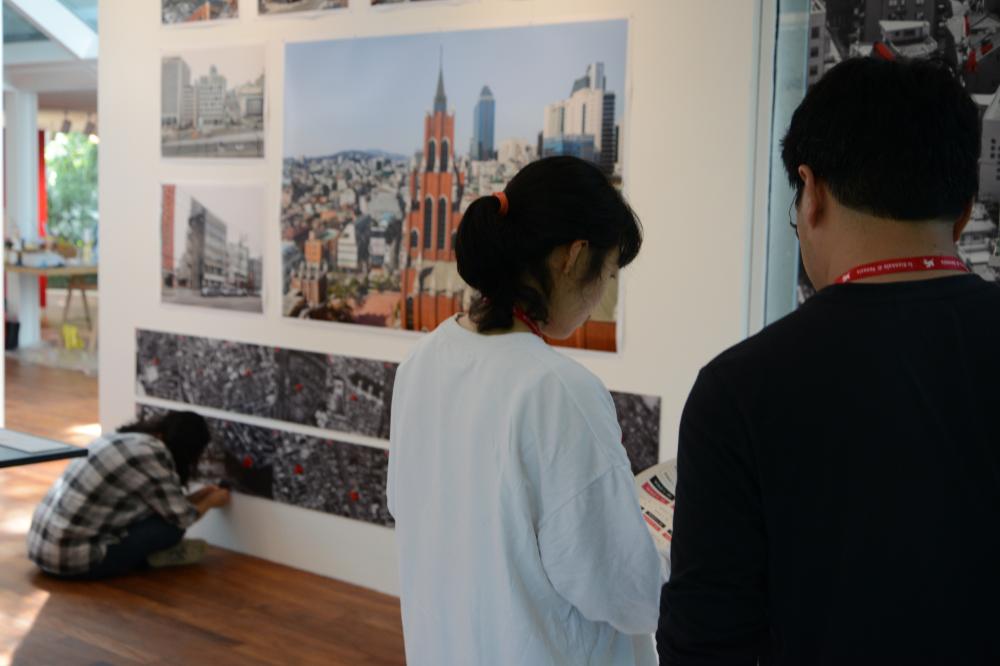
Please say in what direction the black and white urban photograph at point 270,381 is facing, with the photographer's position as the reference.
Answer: facing the viewer and to the left of the viewer

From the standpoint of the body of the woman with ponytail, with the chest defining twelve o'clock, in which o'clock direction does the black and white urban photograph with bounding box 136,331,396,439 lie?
The black and white urban photograph is roughly at 10 o'clock from the woman with ponytail.

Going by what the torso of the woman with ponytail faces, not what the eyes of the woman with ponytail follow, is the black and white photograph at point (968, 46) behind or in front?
in front

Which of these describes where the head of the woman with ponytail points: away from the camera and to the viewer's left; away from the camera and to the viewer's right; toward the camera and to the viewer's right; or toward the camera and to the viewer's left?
away from the camera and to the viewer's right

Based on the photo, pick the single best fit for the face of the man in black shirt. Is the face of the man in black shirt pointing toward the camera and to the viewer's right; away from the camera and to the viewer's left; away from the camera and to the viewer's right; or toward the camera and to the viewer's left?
away from the camera and to the viewer's left

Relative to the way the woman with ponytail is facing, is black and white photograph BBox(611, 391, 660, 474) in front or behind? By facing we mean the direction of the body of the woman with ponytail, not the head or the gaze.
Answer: in front

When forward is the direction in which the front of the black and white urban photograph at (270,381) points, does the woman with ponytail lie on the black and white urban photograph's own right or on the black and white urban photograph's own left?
on the black and white urban photograph's own left

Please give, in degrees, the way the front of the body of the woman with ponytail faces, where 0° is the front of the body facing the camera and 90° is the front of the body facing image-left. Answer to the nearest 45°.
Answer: approximately 225°

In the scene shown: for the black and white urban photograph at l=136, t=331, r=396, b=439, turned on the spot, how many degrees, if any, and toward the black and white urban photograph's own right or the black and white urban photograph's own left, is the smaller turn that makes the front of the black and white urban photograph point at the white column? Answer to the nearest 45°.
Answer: approximately 135° to the black and white urban photograph's own right

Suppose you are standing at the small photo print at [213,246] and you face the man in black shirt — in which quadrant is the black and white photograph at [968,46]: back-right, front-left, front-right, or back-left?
front-left

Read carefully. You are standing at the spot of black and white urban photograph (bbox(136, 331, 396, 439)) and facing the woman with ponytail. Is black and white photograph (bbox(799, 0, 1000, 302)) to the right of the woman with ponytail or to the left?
left

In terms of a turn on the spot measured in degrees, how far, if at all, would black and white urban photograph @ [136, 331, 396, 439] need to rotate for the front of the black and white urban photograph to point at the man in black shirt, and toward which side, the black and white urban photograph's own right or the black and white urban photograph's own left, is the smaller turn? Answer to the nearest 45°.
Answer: approximately 45° to the black and white urban photograph's own left

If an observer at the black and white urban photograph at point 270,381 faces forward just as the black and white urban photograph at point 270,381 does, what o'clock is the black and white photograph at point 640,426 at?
The black and white photograph is roughly at 9 o'clock from the black and white urban photograph.

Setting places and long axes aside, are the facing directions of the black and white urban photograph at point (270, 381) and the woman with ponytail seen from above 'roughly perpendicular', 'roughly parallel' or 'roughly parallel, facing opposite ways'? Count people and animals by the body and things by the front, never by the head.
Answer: roughly parallel, facing opposite ways
